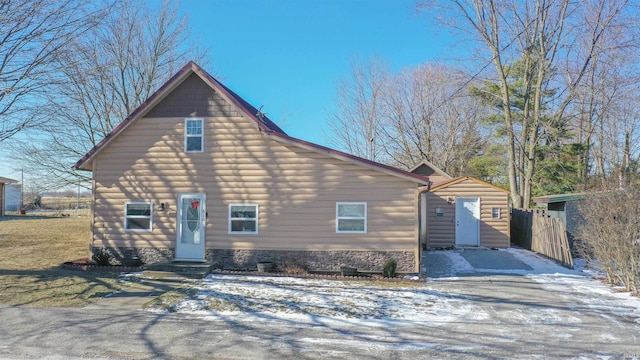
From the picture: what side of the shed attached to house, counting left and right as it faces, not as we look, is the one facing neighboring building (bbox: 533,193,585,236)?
left

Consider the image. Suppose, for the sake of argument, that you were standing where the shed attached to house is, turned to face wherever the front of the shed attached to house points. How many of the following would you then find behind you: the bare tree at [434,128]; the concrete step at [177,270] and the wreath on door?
1

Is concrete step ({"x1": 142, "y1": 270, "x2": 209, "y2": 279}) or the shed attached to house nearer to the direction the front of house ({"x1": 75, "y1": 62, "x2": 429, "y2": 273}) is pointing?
the concrete step

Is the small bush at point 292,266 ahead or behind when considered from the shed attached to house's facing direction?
ahead

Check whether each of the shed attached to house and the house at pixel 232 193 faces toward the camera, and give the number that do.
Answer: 2

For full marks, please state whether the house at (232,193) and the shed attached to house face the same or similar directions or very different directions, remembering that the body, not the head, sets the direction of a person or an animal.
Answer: same or similar directions

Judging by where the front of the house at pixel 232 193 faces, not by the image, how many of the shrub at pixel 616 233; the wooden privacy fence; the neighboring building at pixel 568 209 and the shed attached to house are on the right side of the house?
0

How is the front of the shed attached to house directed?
toward the camera

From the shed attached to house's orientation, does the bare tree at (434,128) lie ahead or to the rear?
to the rear

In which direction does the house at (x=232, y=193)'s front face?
toward the camera

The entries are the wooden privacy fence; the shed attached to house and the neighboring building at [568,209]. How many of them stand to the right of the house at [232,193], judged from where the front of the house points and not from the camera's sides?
0

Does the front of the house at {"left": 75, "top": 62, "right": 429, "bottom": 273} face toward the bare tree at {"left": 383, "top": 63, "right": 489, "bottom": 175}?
no

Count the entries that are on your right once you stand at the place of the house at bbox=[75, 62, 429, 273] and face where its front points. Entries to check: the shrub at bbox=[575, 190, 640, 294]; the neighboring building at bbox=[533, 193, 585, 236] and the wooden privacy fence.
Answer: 0
